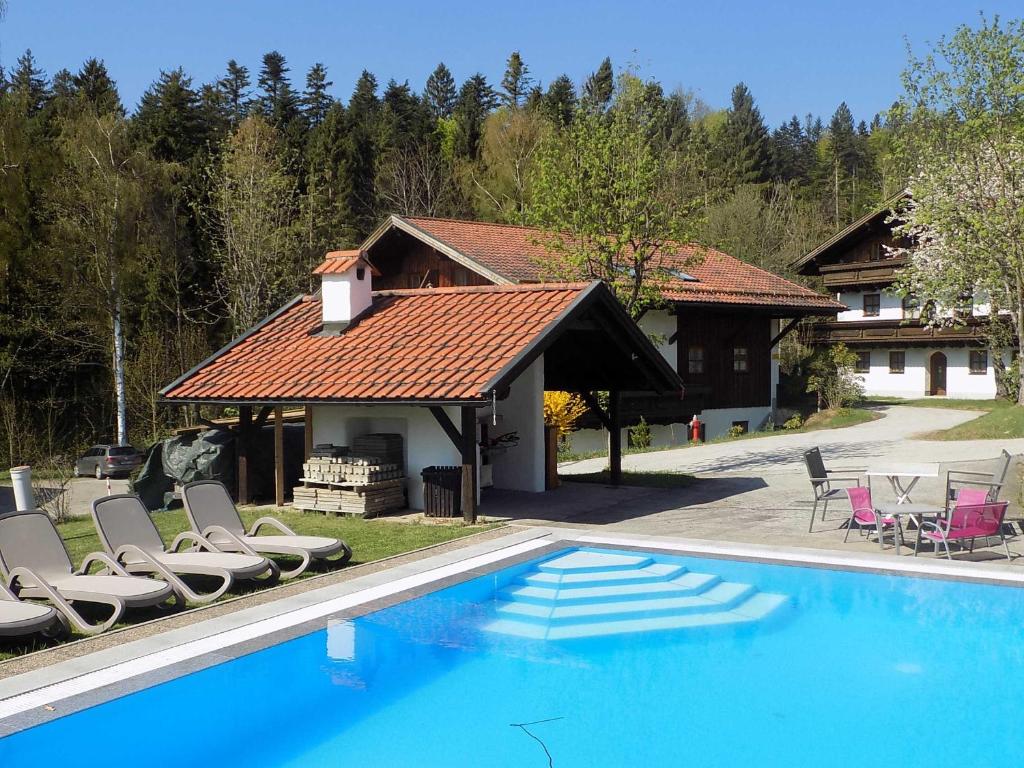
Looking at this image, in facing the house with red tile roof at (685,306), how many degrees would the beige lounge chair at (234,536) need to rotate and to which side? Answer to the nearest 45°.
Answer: approximately 90° to its left

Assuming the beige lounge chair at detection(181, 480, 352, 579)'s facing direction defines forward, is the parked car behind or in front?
behind

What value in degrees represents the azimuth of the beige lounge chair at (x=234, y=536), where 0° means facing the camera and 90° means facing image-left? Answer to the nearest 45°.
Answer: approximately 315°

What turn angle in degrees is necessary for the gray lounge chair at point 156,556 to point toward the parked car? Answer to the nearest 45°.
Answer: approximately 135° to its left

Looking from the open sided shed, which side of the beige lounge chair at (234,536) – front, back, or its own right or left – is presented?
left

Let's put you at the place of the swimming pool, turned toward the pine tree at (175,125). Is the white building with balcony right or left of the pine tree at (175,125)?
right

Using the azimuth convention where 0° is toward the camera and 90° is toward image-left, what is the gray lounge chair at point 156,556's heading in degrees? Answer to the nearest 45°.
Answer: approximately 315°

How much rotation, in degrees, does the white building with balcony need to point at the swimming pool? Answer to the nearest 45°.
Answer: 0° — it already faces it

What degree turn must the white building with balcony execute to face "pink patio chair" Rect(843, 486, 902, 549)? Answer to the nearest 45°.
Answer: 0° — it already faces it

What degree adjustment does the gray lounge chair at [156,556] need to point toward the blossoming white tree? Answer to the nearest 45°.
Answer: approximately 90° to its left

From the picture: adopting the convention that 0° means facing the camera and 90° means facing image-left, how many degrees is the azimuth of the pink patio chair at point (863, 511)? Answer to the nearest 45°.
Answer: approximately 315°

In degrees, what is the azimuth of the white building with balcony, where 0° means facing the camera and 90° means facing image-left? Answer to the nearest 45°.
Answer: approximately 0°

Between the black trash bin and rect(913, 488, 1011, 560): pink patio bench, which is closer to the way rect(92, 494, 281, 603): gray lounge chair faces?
the pink patio bench

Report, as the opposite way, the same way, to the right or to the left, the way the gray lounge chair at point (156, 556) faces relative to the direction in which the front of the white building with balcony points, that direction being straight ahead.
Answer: to the left

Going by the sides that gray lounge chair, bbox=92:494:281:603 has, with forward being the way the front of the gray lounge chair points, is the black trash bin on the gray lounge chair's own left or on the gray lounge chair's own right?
on the gray lounge chair's own left

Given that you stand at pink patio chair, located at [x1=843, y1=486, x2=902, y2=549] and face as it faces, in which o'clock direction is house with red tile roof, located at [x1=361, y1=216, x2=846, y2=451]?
The house with red tile roof is roughly at 7 o'clock from the pink patio chair.

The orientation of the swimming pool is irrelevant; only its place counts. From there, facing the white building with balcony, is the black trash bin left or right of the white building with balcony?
left
